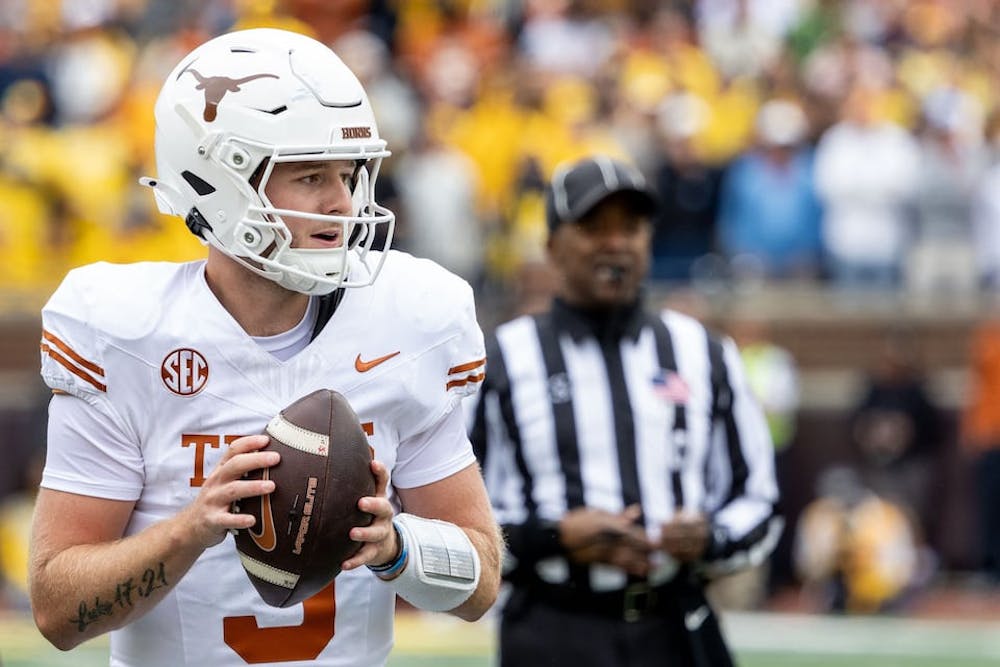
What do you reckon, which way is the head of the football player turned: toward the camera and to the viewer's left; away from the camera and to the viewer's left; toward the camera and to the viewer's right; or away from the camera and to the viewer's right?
toward the camera and to the viewer's right

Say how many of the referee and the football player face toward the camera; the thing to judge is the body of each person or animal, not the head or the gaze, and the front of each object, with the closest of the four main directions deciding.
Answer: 2

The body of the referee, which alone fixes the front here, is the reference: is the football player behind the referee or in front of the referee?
in front

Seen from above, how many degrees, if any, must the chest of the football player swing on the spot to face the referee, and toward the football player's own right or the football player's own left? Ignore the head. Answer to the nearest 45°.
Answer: approximately 135° to the football player's own left

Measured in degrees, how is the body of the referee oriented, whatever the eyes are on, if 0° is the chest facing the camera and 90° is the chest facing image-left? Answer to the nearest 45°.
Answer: approximately 0°
